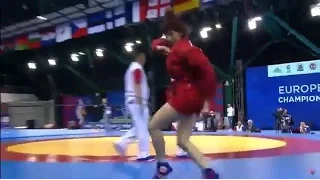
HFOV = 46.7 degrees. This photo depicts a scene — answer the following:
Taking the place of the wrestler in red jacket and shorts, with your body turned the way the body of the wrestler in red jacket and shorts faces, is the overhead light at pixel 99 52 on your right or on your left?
on your right

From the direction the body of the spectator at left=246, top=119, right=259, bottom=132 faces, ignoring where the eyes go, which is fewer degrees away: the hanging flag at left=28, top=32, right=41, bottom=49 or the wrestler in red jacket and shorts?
the wrestler in red jacket and shorts

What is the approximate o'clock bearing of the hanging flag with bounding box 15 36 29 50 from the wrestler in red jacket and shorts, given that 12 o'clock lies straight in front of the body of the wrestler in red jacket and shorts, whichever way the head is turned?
The hanging flag is roughly at 3 o'clock from the wrestler in red jacket and shorts.

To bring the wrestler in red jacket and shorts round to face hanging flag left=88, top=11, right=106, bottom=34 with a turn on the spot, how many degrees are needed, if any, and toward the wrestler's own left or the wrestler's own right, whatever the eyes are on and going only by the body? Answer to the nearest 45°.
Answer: approximately 135° to the wrestler's own right

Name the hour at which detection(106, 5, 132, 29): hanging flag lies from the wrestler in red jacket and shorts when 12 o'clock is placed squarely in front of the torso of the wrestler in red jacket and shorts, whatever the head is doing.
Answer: The hanging flag is roughly at 4 o'clock from the wrestler in red jacket and shorts.

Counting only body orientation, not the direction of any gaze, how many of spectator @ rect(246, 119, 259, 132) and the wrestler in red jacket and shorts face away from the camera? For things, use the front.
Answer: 0

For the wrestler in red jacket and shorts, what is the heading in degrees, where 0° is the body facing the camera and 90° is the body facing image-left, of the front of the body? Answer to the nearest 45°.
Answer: approximately 45°
